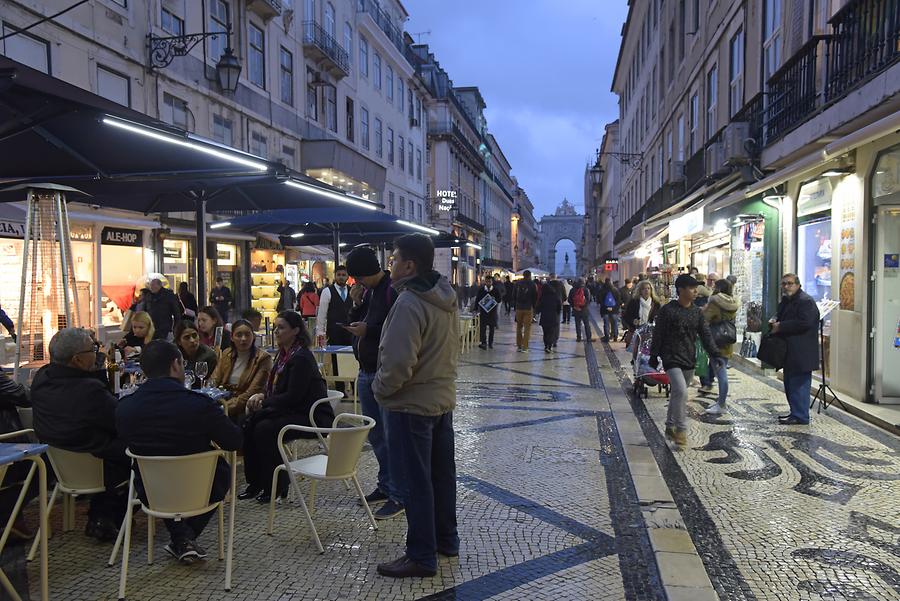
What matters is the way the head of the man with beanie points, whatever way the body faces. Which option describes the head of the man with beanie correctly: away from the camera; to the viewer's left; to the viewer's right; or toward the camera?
to the viewer's left

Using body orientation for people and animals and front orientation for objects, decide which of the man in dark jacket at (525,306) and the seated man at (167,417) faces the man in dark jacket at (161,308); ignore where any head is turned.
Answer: the seated man

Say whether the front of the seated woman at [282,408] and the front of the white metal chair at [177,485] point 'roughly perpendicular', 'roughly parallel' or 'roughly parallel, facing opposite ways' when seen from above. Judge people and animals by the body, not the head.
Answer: roughly perpendicular

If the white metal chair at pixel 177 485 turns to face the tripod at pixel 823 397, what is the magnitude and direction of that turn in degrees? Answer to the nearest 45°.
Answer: approximately 90° to its right

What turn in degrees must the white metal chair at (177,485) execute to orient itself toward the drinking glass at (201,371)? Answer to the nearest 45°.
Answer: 0° — it already faces it

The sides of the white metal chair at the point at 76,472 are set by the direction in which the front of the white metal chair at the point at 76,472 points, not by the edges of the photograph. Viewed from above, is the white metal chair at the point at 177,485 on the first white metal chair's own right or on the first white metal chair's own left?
on the first white metal chair's own right

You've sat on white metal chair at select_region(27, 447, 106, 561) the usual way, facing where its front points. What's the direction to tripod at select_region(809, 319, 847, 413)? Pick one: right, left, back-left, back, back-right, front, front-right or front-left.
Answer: front-right

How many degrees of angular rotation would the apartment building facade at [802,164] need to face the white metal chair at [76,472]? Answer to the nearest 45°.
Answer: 0° — it already faces it

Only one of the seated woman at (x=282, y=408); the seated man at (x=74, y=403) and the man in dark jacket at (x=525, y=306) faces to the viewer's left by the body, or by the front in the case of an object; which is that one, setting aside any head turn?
the seated woman

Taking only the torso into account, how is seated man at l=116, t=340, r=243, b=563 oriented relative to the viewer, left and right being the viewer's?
facing away from the viewer

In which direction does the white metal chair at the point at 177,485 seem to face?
away from the camera

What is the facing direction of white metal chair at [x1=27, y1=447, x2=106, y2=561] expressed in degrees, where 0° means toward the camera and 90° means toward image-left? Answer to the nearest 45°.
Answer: approximately 225°
